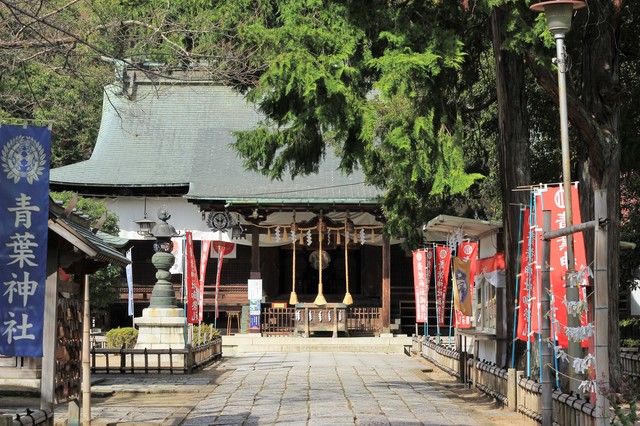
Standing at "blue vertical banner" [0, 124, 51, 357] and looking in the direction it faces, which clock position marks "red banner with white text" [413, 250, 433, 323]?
The red banner with white text is roughly at 7 o'clock from the blue vertical banner.

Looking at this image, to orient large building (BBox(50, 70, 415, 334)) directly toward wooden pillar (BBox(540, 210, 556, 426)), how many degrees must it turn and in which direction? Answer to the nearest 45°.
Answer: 0° — it already faces it

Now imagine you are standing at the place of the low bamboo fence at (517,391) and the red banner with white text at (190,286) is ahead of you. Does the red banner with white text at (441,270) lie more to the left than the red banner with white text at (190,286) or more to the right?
right

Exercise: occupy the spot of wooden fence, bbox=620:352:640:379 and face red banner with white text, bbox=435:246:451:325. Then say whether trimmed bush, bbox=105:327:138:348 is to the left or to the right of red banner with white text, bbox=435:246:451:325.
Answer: left

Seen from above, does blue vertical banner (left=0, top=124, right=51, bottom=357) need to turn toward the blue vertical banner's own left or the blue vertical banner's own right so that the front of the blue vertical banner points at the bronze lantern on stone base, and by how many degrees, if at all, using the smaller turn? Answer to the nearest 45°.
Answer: approximately 180°

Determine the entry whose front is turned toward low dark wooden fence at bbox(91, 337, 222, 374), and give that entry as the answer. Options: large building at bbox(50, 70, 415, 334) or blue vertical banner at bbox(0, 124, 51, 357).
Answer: the large building

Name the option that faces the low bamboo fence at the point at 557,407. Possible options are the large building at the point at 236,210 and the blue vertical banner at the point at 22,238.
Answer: the large building
